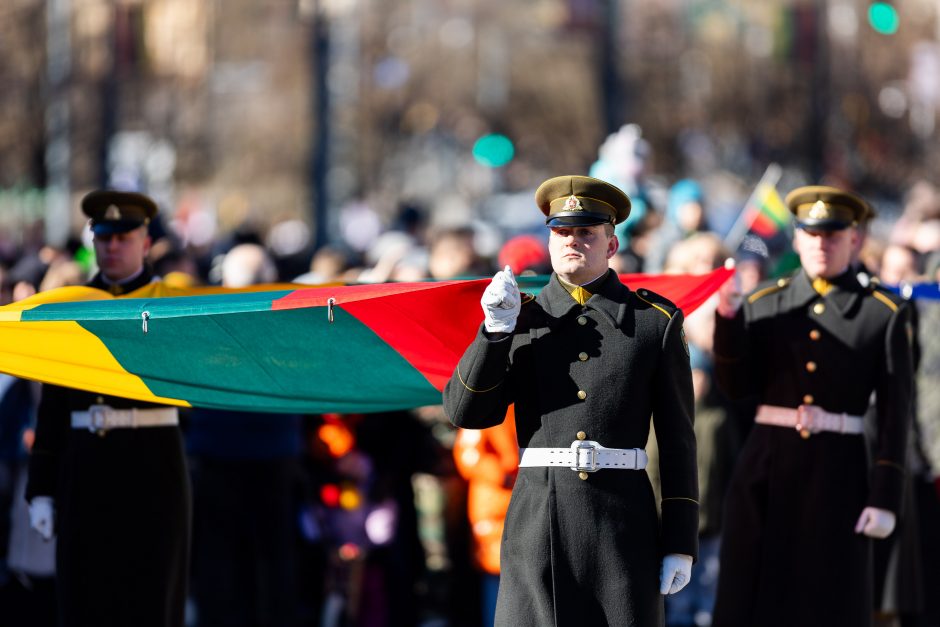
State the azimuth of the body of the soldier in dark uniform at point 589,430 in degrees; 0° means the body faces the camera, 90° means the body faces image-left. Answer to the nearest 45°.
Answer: approximately 0°

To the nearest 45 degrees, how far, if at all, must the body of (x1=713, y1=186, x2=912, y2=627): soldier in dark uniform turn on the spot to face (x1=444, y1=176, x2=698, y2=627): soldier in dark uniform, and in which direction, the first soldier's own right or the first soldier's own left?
approximately 45° to the first soldier's own right

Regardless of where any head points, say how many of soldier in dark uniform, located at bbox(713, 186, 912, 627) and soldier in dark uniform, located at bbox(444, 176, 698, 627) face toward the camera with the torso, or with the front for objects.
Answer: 2

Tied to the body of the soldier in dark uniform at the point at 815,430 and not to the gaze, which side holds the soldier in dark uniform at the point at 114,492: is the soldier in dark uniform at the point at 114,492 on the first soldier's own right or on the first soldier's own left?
on the first soldier's own right

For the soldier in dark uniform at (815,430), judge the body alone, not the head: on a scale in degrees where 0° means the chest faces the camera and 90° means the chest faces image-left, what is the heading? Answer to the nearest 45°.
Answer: approximately 0°

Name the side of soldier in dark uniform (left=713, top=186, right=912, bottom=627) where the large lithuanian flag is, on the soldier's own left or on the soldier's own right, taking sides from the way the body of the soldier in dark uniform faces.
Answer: on the soldier's own right
